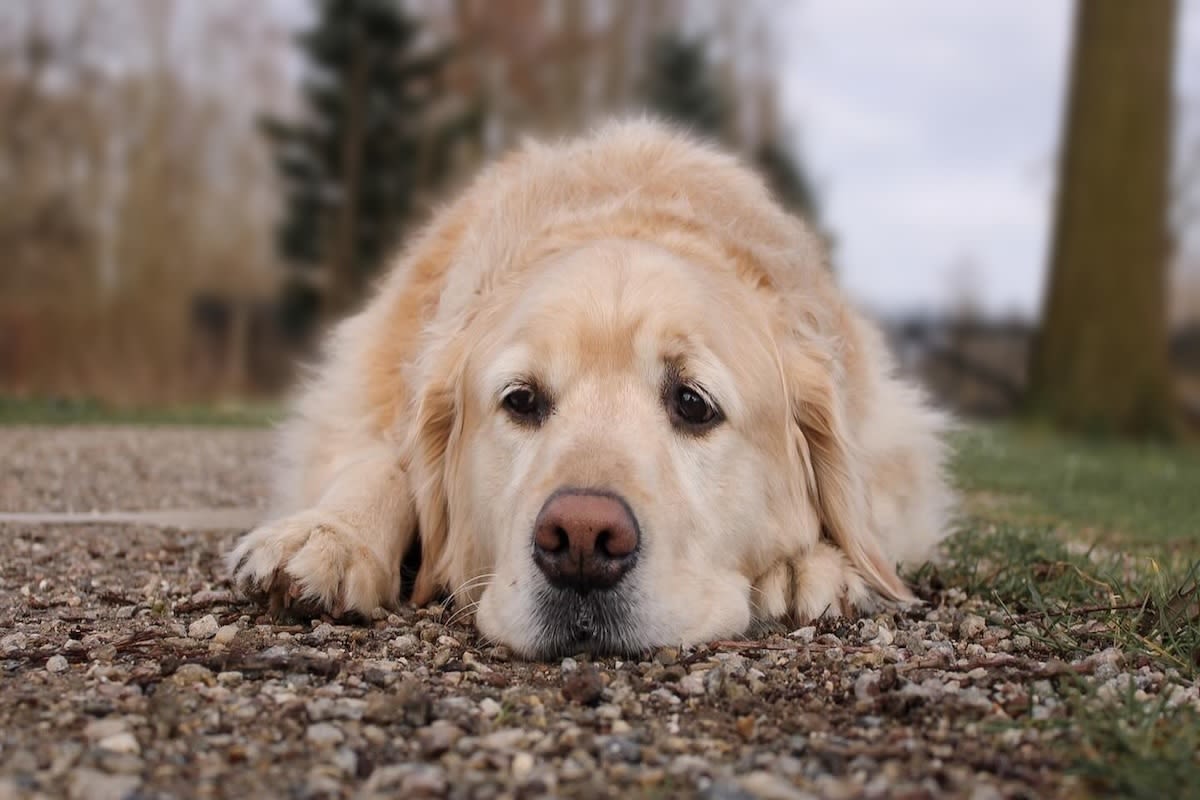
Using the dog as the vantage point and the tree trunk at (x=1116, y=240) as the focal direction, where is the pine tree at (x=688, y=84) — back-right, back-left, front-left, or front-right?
front-left

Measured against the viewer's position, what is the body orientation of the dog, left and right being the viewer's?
facing the viewer

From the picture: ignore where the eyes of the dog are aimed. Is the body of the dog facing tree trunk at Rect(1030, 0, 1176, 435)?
no

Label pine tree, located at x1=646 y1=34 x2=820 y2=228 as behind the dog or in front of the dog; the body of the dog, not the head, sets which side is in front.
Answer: behind

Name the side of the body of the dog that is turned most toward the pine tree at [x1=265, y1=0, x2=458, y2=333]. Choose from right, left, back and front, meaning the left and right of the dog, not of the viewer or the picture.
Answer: back

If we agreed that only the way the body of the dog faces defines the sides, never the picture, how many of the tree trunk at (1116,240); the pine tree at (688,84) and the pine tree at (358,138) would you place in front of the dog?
0
